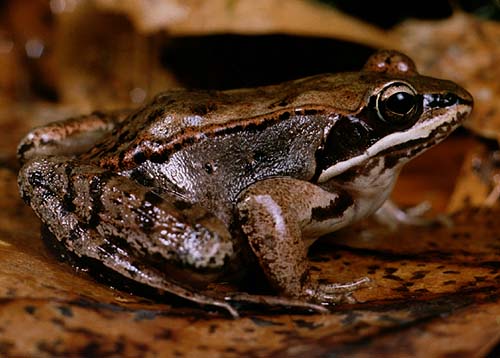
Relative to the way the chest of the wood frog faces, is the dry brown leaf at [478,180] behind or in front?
in front

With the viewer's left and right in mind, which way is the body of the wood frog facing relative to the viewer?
facing to the right of the viewer
